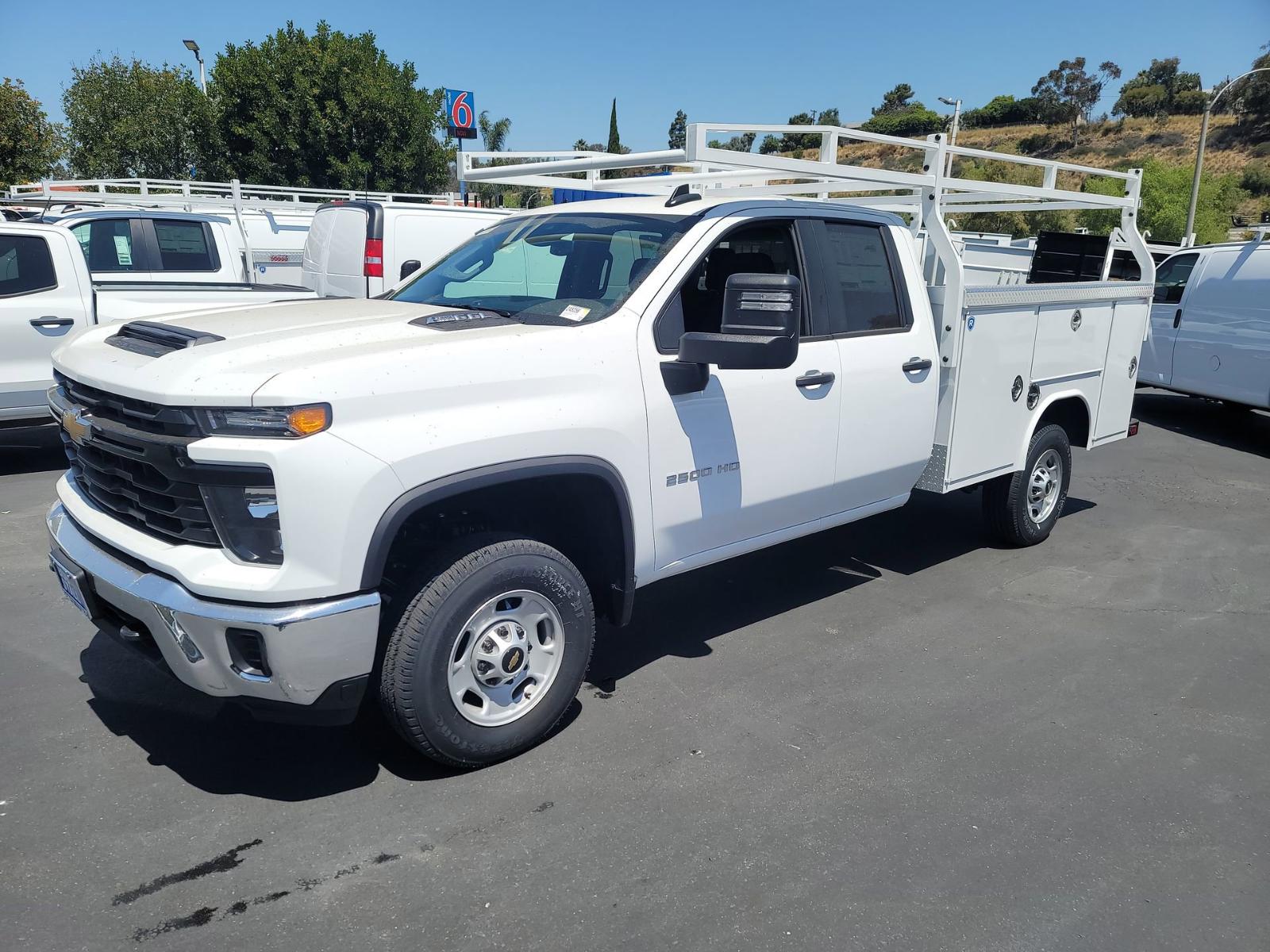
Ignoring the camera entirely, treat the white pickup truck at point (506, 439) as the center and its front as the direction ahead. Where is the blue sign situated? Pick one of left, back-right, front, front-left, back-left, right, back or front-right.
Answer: back-right

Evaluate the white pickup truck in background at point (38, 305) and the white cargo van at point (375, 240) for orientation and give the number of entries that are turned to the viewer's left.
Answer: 1

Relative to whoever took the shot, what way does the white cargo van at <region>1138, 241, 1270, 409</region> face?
facing away from the viewer and to the left of the viewer

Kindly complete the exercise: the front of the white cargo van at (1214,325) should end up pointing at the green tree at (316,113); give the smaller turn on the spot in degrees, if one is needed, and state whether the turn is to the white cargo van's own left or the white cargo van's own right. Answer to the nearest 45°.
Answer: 0° — it already faces it

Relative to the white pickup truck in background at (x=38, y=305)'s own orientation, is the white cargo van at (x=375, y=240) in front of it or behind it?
behind

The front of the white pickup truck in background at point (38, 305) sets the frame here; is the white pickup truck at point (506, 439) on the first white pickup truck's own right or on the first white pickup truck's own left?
on the first white pickup truck's own left

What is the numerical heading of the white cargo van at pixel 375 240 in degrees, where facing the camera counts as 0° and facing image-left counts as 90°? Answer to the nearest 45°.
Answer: approximately 225°

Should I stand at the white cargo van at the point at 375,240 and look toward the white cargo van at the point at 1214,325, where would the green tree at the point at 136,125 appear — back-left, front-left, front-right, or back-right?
back-left

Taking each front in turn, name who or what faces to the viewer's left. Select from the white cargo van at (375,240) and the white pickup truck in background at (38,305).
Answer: the white pickup truck in background

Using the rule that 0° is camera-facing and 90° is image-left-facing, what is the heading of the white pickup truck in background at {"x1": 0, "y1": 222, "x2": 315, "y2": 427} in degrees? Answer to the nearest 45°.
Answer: approximately 90°

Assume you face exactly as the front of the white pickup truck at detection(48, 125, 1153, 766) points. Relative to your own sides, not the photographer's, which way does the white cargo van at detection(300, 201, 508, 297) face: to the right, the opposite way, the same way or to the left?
the opposite way
